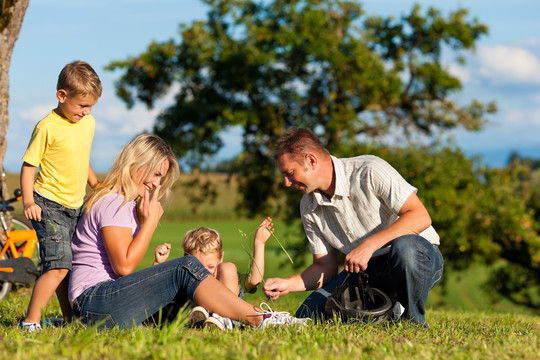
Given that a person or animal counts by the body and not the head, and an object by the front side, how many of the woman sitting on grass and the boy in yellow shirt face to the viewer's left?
0

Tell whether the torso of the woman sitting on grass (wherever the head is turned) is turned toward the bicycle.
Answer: no

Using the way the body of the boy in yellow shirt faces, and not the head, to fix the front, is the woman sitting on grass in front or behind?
in front

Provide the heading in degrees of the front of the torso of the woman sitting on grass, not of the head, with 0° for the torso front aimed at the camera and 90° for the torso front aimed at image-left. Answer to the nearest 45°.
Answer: approximately 270°

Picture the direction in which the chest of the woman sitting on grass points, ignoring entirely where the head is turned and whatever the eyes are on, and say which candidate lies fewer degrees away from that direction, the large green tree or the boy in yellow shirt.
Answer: the large green tree

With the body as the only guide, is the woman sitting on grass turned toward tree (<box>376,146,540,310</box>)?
no

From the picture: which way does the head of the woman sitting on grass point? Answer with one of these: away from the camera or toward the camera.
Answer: toward the camera

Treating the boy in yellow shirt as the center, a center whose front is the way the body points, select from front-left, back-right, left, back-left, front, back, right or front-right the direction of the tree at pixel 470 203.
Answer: left

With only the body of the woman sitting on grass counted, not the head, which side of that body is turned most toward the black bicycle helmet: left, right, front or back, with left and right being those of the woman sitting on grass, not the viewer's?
front

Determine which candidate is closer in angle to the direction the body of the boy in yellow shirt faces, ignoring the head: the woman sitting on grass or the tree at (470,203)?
the woman sitting on grass

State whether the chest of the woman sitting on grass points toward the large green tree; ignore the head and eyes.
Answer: no
